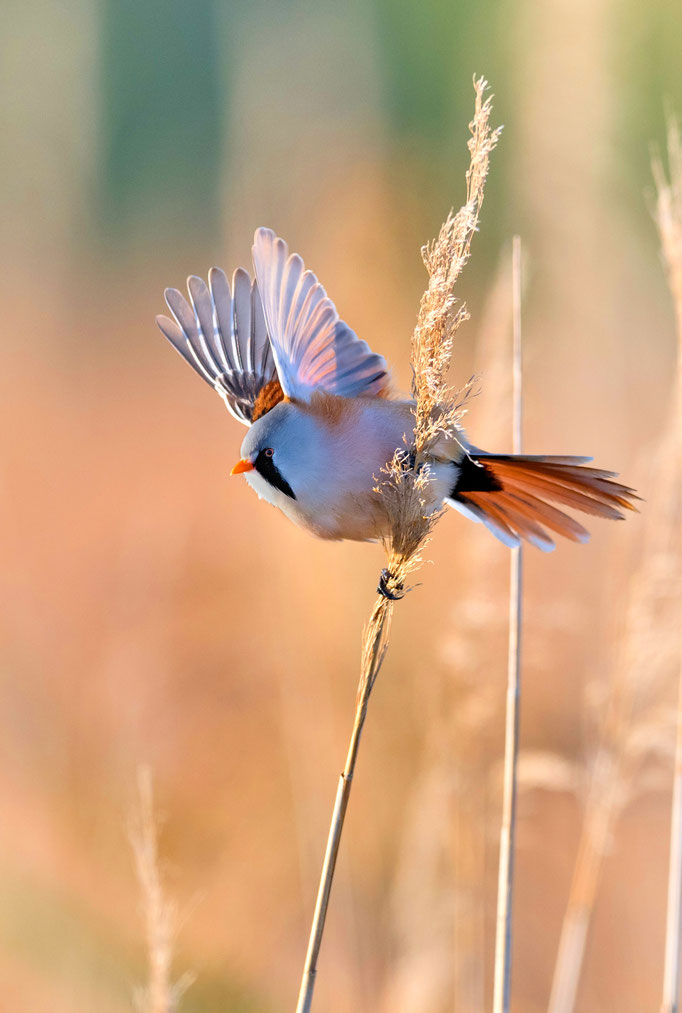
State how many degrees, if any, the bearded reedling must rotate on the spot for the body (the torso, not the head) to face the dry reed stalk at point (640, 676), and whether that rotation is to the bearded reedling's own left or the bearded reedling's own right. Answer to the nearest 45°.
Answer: approximately 135° to the bearded reedling's own right

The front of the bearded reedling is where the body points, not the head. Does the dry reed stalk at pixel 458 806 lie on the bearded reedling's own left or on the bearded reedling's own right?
on the bearded reedling's own right

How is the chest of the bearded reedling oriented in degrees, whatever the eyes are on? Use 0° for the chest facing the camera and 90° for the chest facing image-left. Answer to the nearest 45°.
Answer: approximately 90°
